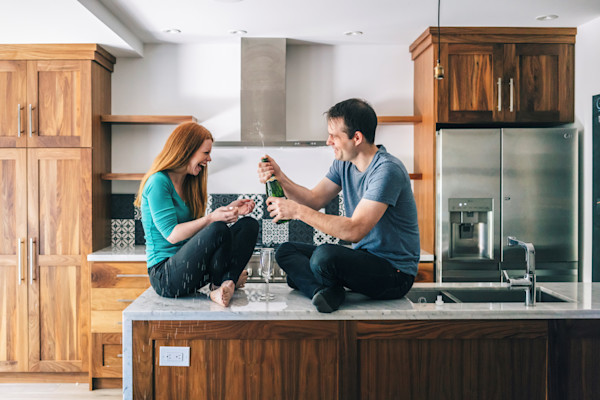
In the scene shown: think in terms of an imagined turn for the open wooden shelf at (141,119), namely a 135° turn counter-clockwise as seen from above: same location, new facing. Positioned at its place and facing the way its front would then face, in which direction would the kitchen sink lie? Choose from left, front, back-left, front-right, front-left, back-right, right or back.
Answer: right

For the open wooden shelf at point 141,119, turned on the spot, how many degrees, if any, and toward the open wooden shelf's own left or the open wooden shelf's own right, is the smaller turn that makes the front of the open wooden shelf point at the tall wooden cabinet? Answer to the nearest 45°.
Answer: approximately 90° to the open wooden shelf's own right

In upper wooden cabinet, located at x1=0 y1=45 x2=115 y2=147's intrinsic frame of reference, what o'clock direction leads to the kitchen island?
The kitchen island is roughly at 11 o'clock from the upper wooden cabinet.

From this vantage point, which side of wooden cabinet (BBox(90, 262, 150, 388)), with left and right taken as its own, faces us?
front

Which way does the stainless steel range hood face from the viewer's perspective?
toward the camera

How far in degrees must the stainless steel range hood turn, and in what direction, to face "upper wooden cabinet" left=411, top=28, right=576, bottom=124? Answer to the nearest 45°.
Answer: approximately 90° to its left

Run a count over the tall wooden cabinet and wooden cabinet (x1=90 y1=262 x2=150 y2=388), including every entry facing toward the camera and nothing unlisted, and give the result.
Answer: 2

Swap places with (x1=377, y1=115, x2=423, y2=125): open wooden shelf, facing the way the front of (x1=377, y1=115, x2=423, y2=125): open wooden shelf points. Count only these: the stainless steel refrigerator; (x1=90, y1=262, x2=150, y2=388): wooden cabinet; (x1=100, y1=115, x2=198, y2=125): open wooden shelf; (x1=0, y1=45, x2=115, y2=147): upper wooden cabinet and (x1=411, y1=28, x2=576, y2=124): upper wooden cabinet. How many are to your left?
2

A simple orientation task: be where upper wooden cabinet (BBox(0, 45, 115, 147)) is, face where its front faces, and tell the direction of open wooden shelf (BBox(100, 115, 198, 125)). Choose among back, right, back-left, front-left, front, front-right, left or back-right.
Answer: left

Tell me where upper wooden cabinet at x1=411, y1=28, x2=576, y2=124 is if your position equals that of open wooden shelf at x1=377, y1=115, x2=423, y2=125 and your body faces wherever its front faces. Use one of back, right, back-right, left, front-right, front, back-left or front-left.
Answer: left

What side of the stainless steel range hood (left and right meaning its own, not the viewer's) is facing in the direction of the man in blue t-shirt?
front

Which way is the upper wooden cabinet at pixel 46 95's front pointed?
toward the camera

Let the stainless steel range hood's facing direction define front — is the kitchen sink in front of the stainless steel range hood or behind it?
in front

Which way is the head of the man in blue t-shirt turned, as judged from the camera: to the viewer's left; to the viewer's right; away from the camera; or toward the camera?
to the viewer's left

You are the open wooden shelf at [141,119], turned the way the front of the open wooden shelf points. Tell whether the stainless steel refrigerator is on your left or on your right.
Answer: on your left

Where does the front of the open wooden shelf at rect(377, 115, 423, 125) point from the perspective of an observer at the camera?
facing the viewer
